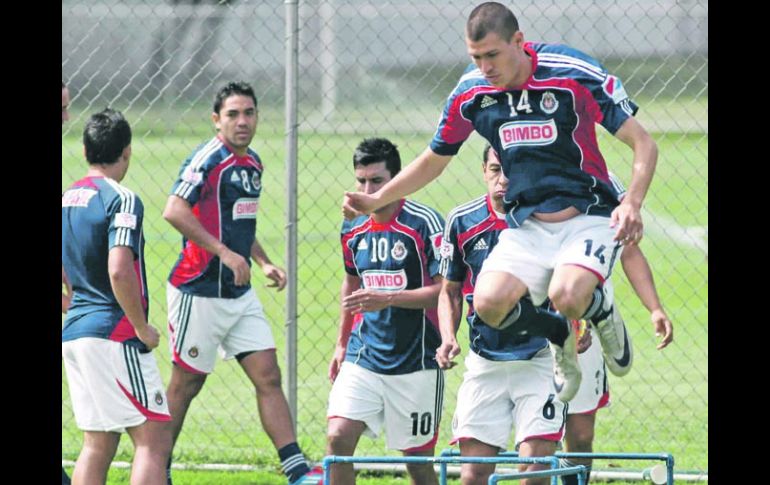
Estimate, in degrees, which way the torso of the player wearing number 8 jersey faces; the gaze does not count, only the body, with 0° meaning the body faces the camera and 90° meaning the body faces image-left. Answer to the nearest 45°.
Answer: approximately 315°

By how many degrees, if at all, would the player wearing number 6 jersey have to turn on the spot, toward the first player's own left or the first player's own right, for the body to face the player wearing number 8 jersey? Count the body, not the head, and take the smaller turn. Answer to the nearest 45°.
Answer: approximately 135° to the first player's own right

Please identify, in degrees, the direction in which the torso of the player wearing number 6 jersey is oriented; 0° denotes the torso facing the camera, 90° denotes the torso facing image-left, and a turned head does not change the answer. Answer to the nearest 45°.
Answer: approximately 0°

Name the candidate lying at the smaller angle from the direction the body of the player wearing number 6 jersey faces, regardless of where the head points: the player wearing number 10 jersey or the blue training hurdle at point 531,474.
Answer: the blue training hurdle

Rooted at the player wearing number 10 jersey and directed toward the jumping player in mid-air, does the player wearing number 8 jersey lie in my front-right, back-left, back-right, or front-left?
back-right
